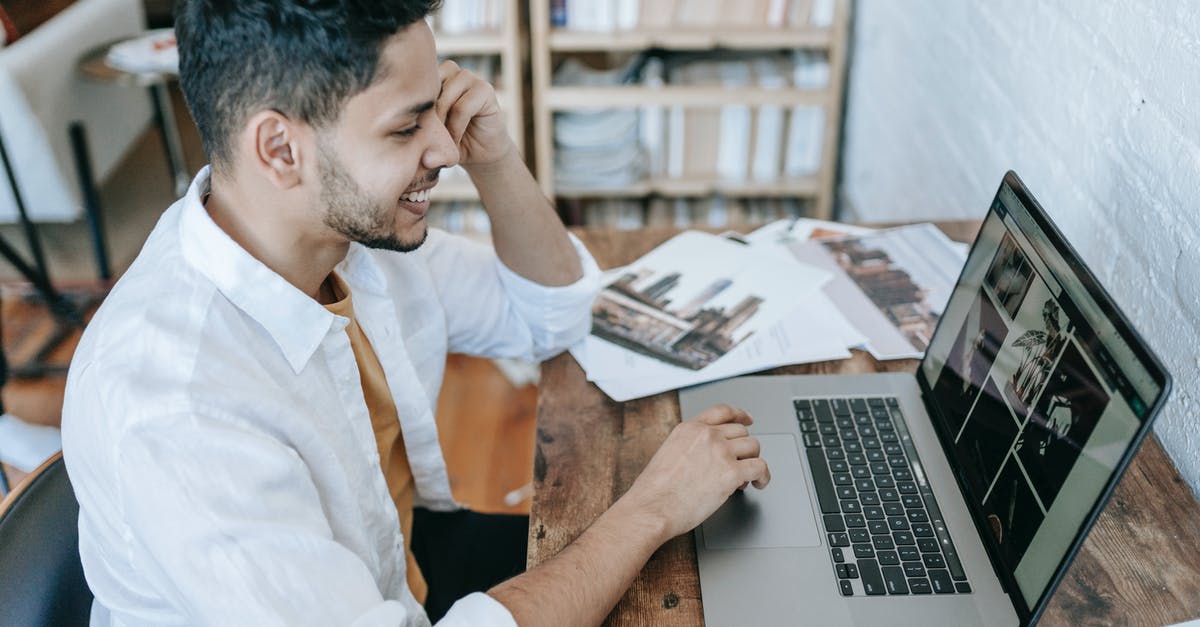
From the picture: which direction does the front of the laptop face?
to the viewer's left

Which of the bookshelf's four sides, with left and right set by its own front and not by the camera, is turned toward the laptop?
front

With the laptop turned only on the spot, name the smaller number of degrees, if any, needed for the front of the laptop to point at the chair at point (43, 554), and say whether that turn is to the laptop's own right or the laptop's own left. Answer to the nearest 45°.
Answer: approximately 45° to the laptop's own left

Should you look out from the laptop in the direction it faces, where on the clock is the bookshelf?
The bookshelf is roughly at 2 o'clock from the laptop.

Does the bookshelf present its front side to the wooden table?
yes

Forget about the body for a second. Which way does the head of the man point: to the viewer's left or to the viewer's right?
to the viewer's right

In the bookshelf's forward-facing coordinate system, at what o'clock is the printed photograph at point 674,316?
The printed photograph is roughly at 12 o'clock from the bookshelf.

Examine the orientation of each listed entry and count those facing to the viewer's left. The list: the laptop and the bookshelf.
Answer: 1

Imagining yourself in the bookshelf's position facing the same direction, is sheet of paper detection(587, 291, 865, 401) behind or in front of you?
in front

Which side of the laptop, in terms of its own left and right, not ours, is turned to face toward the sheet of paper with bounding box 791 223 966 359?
right

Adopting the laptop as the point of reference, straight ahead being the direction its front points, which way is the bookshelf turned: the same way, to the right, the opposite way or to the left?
to the left

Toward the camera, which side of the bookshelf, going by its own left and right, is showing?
front
